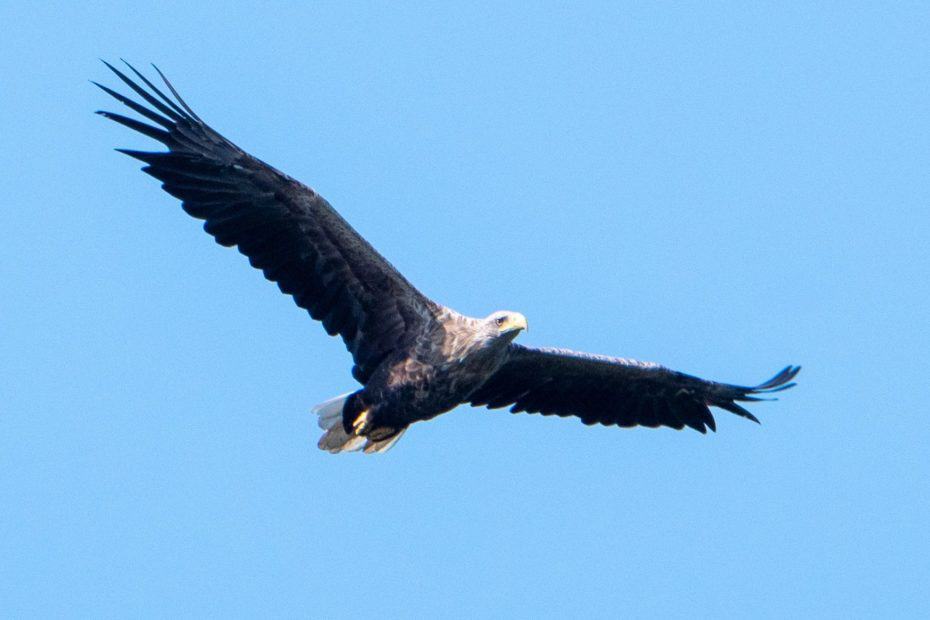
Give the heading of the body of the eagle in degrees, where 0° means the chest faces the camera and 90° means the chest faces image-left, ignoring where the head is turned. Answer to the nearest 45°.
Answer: approximately 315°
